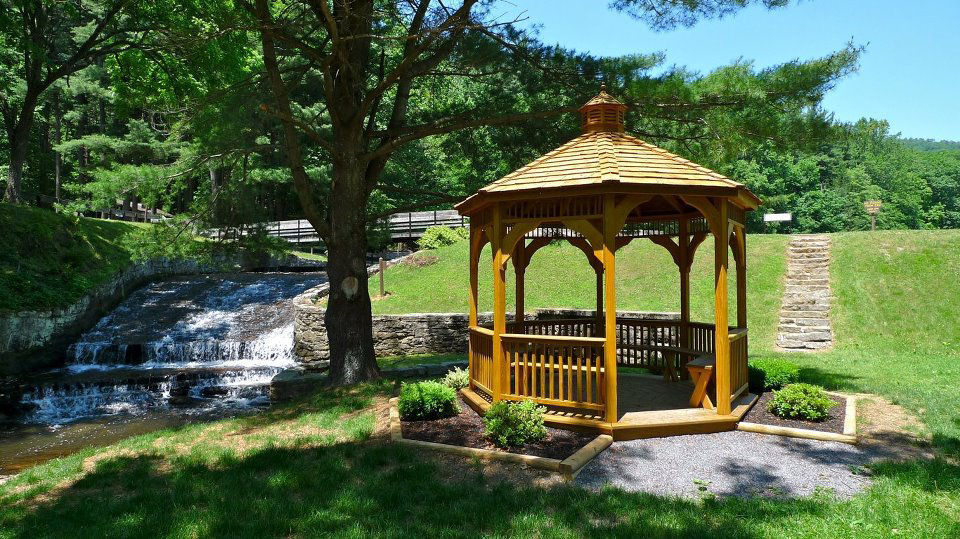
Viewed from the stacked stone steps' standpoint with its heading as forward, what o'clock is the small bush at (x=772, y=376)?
The small bush is roughly at 12 o'clock from the stacked stone steps.

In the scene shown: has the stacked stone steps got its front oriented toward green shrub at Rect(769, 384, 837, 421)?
yes

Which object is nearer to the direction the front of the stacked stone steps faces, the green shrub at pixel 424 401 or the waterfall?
the green shrub

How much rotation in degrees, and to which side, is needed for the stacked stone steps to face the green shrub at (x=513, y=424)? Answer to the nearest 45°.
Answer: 0° — it already faces it

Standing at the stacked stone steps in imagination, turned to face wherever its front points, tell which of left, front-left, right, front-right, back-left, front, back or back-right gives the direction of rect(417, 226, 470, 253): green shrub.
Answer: right

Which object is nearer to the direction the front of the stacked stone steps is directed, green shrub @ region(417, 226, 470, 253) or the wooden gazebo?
the wooden gazebo

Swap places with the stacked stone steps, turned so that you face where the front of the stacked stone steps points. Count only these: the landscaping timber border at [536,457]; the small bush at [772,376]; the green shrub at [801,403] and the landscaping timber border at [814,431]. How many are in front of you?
4

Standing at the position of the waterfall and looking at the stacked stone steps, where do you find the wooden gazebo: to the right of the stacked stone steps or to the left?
right

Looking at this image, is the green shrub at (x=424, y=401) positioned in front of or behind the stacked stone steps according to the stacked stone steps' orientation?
in front

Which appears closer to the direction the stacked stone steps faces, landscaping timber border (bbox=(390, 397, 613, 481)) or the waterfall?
the landscaping timber border

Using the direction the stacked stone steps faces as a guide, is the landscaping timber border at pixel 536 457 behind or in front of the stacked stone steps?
in front

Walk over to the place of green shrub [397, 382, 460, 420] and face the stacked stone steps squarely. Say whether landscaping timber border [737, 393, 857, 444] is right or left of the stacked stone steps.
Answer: right

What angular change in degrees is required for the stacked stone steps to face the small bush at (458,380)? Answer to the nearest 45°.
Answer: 0° — it already faces it

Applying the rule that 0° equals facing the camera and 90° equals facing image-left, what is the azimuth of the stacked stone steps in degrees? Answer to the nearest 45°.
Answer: approximately 0°

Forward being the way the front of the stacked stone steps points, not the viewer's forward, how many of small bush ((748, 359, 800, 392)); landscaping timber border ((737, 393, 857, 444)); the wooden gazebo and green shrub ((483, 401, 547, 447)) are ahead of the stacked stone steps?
4

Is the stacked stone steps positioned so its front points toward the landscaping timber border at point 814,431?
yes

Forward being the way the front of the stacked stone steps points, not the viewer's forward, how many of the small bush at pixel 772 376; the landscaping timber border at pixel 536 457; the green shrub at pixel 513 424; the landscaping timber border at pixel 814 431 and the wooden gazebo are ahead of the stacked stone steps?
5

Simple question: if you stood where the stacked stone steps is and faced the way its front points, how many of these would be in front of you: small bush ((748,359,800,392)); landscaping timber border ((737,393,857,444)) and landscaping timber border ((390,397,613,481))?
3

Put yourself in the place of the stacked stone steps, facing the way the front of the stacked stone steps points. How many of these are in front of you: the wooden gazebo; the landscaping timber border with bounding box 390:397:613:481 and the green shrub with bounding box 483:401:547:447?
3
